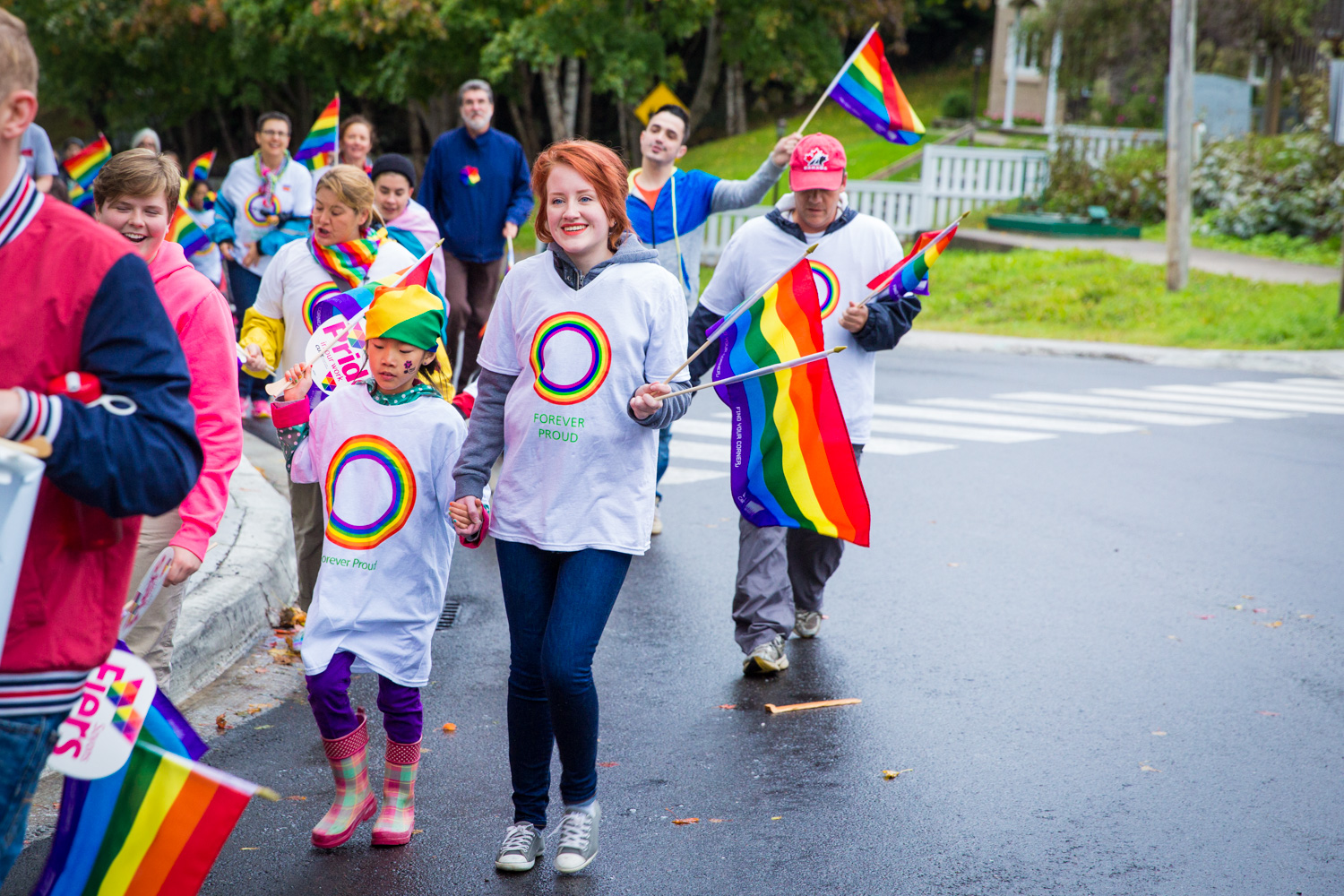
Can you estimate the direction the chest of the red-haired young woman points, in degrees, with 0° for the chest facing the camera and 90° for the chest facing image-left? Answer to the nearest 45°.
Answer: approximately 0°

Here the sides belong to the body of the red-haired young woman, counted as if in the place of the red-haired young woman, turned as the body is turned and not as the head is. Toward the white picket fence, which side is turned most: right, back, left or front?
back

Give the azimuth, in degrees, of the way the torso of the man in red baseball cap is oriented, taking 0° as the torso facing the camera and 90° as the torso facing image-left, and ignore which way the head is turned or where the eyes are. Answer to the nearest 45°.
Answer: approximately 0°

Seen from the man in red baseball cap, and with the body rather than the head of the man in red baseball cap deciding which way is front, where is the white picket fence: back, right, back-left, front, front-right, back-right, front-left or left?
back

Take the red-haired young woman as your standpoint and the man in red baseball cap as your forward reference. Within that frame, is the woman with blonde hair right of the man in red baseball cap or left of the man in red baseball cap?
left

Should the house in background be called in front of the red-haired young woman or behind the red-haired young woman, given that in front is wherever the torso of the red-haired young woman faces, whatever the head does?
behind

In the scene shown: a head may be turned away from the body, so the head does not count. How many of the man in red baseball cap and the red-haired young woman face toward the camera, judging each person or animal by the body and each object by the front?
2
